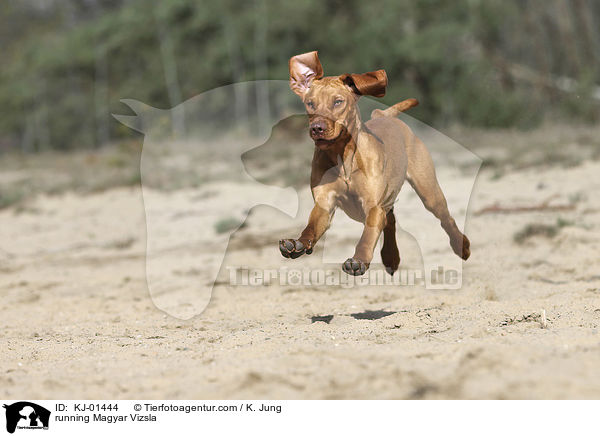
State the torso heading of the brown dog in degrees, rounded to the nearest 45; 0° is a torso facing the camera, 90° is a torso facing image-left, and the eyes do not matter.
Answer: approximately 45°
